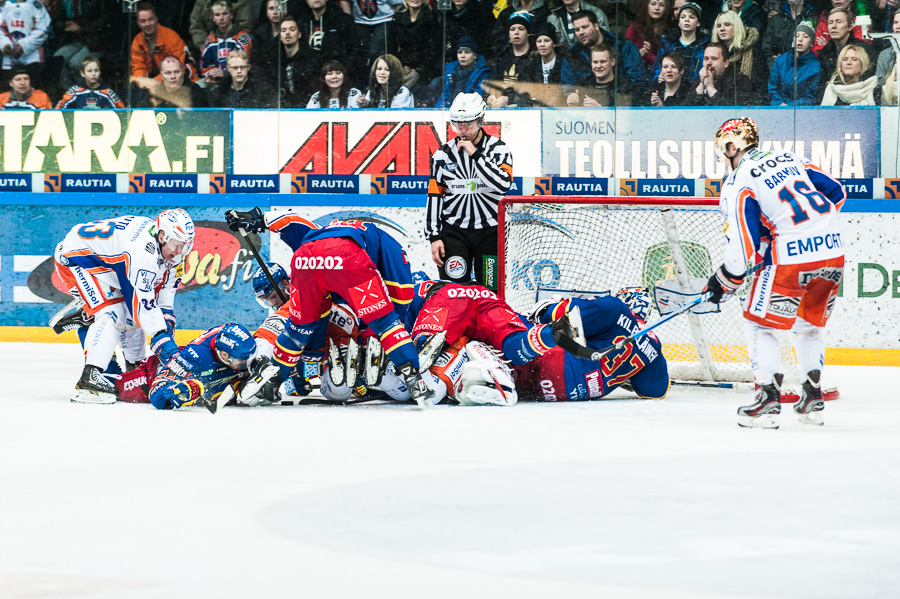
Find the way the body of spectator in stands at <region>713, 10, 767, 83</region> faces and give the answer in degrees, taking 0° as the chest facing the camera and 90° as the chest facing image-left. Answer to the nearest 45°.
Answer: approximately 45°

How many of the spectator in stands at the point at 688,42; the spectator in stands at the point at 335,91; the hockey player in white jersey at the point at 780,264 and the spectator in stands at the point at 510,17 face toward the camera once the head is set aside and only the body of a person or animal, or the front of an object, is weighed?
3

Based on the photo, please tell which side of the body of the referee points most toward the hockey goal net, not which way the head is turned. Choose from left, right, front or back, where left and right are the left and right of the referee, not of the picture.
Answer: left

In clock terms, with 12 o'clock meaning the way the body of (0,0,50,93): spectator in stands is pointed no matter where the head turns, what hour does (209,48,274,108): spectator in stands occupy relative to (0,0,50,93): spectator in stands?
(209,48,274,108): spectator in stands is roughly at 10 o'clock from (0,0,50,93): spectator in stands.

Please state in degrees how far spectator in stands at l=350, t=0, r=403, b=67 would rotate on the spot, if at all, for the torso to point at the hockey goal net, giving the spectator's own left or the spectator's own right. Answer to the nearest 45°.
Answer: approximately 45° to the spectator's own left

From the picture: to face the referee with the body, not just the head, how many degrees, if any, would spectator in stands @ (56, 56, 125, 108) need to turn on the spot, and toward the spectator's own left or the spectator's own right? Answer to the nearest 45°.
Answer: approximately 45° to the spectator's own left

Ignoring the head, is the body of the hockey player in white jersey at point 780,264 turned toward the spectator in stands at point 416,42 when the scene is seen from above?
yes
